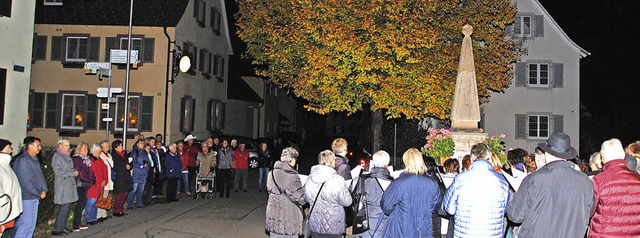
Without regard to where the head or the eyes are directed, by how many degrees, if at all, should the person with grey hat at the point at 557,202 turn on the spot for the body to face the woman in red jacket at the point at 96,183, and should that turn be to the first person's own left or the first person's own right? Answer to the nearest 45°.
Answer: approximately 90° to the first person's own left

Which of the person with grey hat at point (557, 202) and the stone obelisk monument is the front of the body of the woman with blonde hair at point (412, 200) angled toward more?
the stone obelisk monument

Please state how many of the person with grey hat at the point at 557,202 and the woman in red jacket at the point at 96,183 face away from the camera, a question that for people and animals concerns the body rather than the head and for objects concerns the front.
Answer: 1

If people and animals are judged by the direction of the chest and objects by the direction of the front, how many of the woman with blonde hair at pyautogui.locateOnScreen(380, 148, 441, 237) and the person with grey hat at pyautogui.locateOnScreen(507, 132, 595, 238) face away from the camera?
2

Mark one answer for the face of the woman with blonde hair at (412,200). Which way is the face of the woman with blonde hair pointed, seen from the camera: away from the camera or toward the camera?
away from the camera

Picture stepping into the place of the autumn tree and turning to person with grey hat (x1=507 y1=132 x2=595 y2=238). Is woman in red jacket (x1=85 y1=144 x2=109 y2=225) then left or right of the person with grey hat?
right

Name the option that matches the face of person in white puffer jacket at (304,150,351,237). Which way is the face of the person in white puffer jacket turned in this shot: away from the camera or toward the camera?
away from the camera

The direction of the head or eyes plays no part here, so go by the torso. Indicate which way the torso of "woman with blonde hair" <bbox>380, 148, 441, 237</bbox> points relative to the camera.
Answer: away from the camera

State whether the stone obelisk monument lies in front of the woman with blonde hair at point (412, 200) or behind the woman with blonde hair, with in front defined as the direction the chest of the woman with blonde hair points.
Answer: in front

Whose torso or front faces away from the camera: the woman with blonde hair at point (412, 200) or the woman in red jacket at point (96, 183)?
the woman with blonde hair

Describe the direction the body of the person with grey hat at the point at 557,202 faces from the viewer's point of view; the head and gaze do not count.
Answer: away from the camera

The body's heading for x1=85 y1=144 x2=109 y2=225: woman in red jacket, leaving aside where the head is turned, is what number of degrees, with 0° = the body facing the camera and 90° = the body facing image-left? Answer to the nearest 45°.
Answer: approximately 270°
